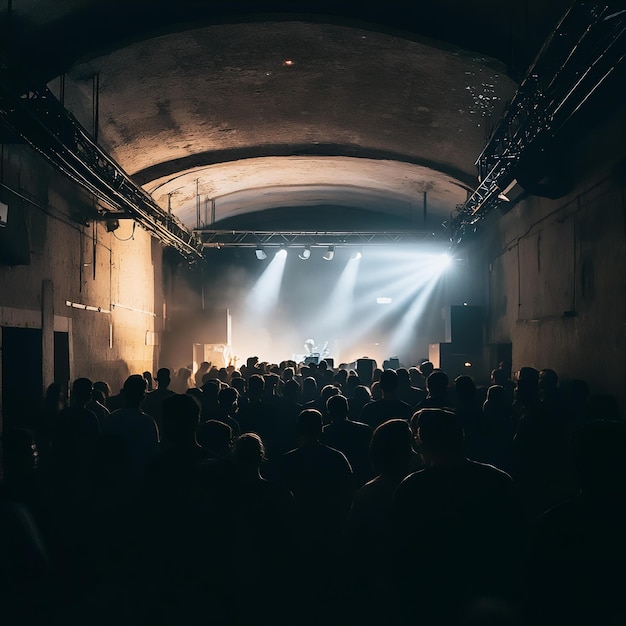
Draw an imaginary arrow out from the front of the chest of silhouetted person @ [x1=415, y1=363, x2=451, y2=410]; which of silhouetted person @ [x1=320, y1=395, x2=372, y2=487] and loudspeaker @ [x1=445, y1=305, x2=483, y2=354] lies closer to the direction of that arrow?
the loudspeaker

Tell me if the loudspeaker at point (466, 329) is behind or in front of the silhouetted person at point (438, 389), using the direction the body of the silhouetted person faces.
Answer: in front

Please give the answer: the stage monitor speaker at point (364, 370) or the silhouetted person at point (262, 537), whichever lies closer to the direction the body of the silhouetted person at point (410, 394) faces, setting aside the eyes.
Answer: the stage monitor speaker

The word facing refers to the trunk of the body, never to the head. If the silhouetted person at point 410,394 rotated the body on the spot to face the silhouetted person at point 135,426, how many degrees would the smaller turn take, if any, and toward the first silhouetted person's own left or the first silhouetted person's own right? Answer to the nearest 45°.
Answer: approximately 135° to the first silhouetted person's own left

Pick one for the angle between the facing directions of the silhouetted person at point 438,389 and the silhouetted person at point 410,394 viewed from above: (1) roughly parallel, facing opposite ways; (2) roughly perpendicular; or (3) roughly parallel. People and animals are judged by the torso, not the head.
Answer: roughly parallel

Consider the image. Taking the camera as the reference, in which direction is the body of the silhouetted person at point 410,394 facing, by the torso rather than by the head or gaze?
away from the camera

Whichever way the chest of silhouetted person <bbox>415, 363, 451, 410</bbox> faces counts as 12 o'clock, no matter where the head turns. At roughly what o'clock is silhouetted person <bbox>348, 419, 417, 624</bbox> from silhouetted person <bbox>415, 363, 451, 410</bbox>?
silhouetted person <bbox>348, 419, 417, 624</bbox> is roughly at 6 o'clock from silhouetted person <bbox>415, 363, 451, 410</bbox>.

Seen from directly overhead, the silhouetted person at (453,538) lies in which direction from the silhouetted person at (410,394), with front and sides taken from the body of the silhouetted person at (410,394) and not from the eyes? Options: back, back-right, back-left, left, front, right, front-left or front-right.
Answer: back

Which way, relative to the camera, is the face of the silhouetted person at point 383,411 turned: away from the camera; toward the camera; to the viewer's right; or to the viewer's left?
away from the camera

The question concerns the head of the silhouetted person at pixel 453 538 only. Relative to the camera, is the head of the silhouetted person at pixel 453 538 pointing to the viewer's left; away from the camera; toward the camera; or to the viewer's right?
away from the camera

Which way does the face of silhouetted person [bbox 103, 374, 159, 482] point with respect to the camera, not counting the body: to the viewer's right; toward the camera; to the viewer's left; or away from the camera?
away from the camera

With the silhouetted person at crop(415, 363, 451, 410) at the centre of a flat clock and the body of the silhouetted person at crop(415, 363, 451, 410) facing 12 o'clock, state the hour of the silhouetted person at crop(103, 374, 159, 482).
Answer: the silhouetted person at crop(103, 374, 159, 482) is roughly at 8 o'clock from the silhouetted person at crop(415, 363, 451, 410).

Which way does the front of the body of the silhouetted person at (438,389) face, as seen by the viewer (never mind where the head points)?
away from the camera

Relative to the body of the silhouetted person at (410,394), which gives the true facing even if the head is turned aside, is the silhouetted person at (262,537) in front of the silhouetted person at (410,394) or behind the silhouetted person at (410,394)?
behind

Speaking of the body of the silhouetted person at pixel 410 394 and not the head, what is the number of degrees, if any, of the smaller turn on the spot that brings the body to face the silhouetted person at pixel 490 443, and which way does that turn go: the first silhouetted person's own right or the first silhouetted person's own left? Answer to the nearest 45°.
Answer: approximately 180°

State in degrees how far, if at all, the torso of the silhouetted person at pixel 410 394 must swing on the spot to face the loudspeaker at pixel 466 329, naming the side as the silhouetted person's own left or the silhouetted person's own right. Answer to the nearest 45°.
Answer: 0° — they already face it
